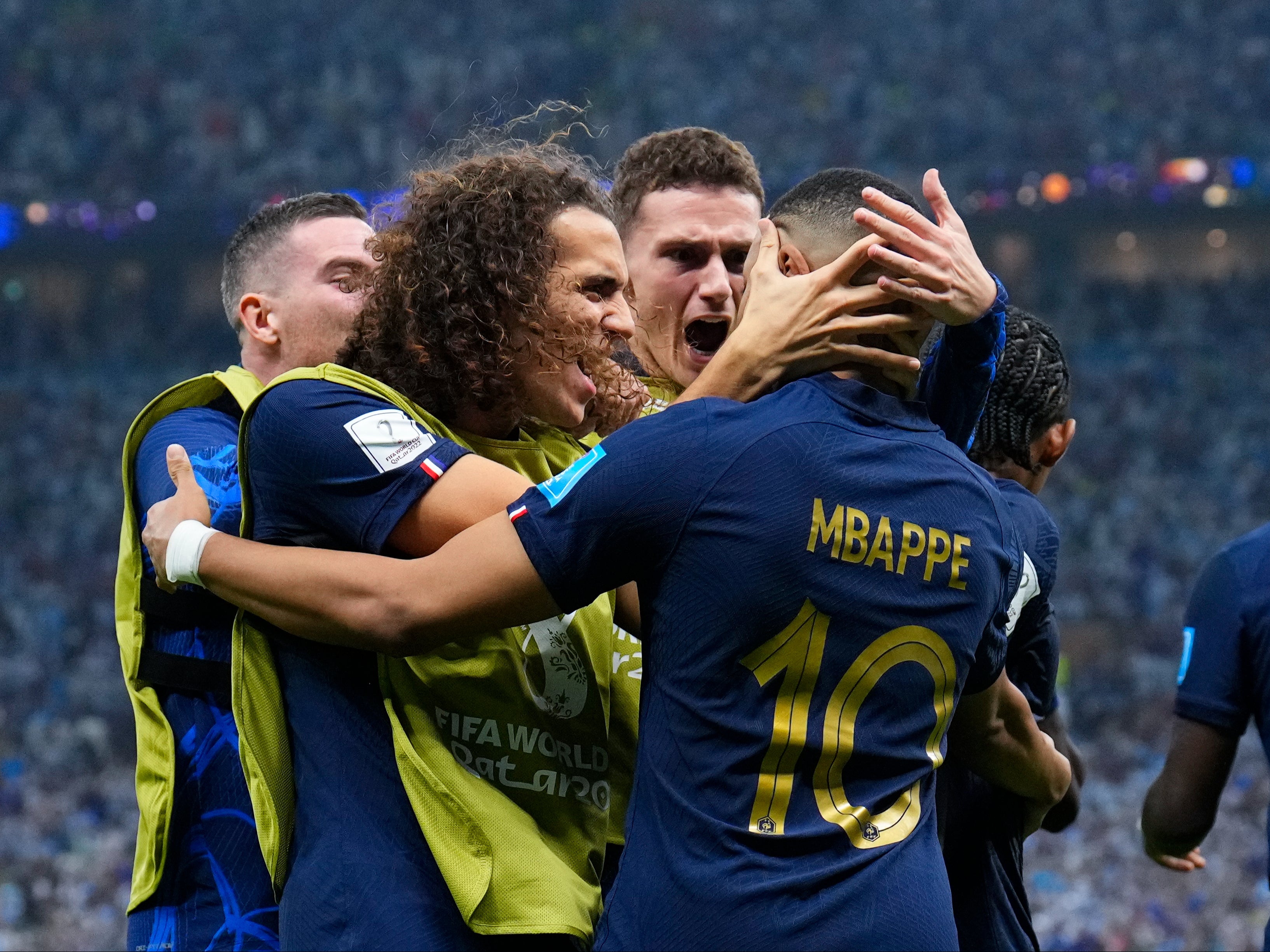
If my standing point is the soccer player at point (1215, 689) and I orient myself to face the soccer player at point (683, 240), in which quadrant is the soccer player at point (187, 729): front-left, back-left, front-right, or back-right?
front-left

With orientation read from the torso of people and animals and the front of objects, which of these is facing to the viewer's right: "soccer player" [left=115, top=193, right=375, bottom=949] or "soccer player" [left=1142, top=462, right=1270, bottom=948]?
"soccer player" [left=115, top=193, right=375, bottom=949]

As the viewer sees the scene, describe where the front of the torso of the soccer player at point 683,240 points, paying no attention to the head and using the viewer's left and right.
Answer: facing the viewer and to the right of the viewer

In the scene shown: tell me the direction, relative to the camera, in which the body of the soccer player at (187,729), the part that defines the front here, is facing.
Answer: to the viewer's right

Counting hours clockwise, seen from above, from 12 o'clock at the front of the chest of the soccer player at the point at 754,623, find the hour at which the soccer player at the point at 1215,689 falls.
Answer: the soccer player at the point at 1215,689 is roughly at 3 o'clock from the soccer player at the point at 754,623.

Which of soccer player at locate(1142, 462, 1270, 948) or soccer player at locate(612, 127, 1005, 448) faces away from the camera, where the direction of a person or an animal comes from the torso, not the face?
soccer player at locate(1142, 462, 1270, 948)

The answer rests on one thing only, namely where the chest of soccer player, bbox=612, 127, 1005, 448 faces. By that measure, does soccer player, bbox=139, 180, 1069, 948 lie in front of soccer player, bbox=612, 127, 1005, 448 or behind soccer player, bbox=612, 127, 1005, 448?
in front

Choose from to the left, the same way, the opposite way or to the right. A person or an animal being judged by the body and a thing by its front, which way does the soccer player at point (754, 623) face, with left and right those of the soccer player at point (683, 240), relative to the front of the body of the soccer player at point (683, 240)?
the opposite way

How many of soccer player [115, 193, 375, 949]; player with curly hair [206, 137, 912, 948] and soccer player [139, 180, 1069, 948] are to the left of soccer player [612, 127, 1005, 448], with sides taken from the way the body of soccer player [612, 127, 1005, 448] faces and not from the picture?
0
